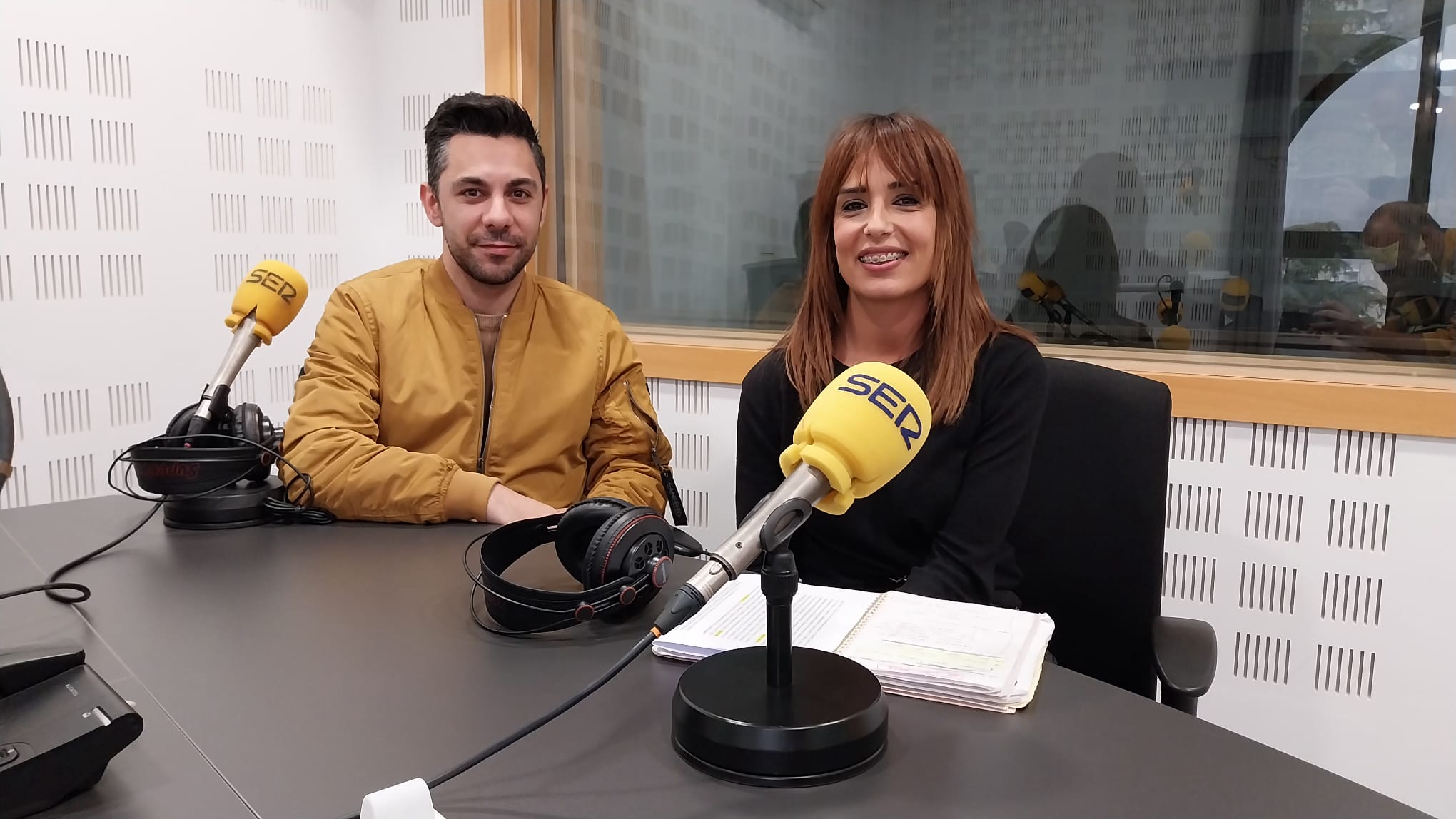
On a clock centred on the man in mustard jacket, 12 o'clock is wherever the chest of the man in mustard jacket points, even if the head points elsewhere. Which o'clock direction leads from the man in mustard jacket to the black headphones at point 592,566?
The black headphones is roughly at 12 o'clock from the man in mustard jacket.

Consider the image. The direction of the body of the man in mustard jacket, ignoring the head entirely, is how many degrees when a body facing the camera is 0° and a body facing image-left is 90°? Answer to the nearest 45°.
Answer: approximately 0°

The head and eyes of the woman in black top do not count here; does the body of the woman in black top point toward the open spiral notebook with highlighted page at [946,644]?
yes

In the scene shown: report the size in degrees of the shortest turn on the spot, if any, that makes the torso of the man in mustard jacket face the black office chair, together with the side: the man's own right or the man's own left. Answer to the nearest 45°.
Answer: approximately 45° to the man's own left

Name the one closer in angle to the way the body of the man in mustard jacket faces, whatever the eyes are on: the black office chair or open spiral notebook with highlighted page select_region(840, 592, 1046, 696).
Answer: the open spiral notebook with highlighted page

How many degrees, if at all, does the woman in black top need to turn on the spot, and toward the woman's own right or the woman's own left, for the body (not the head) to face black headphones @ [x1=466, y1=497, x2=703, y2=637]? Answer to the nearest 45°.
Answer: approximately 45° to the woman's own right

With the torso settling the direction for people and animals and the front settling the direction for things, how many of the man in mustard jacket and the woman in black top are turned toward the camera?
2

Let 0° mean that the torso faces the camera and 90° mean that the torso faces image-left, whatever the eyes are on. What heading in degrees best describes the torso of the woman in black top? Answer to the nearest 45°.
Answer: approximately 0°
